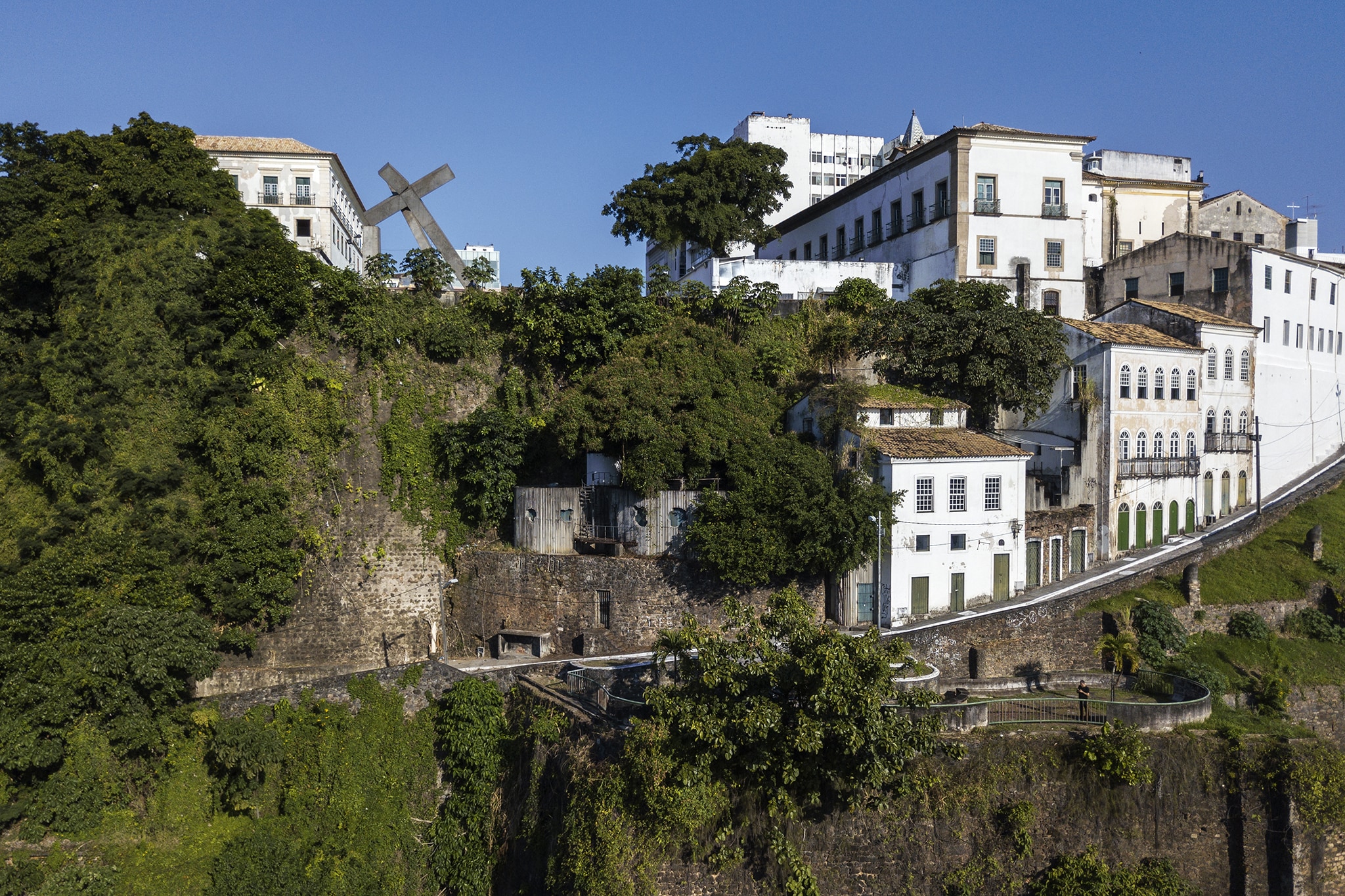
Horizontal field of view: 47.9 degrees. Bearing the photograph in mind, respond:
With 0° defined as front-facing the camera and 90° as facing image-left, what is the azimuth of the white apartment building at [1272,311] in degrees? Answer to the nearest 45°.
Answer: approximately 315°

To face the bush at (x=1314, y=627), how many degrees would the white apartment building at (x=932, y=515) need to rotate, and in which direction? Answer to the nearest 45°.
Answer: approximately 90° to its left

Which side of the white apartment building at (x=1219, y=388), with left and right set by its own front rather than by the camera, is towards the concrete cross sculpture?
right

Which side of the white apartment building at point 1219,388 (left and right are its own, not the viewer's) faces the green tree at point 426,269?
right

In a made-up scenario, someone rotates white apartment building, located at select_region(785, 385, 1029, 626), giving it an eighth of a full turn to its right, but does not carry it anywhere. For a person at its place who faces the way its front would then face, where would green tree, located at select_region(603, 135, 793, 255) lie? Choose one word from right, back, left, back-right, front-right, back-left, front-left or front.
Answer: right

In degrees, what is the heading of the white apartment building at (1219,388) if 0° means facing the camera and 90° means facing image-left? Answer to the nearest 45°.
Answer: approximately 315°

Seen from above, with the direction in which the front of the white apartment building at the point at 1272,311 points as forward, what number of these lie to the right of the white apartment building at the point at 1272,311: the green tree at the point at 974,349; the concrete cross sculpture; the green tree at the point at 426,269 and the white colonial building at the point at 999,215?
4

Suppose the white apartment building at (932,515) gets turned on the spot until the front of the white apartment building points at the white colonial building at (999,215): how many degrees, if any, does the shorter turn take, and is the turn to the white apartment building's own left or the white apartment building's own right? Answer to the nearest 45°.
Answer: approximately 180°
